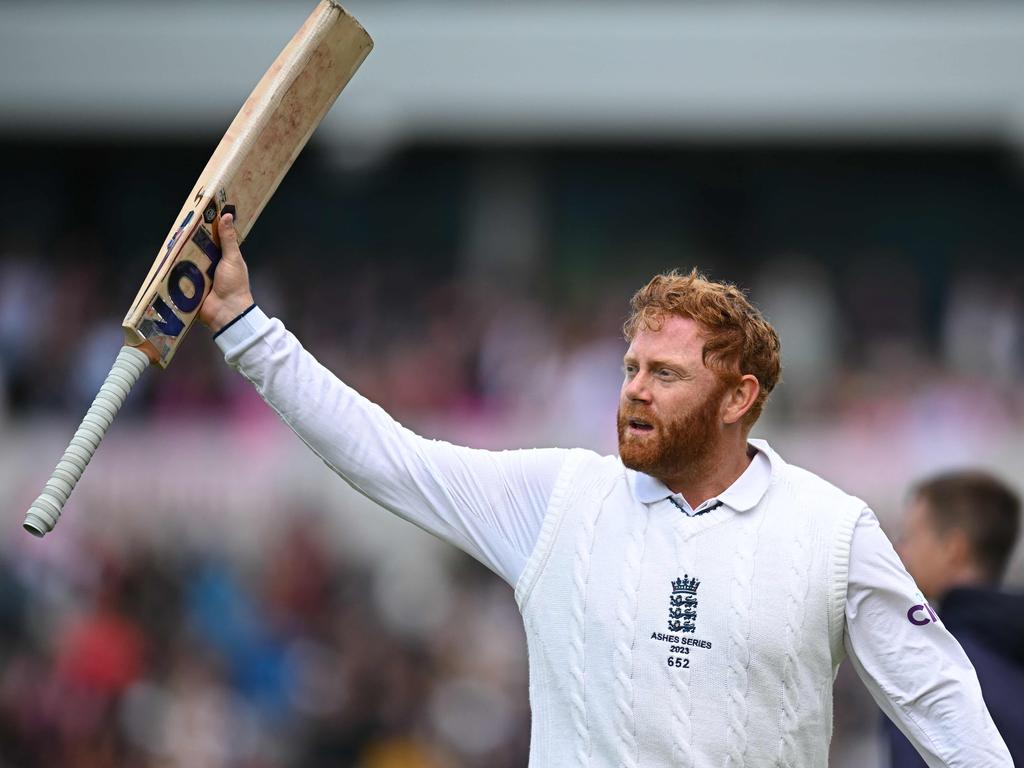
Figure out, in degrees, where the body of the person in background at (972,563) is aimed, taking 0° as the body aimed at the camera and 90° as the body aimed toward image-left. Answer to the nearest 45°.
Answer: approximately 90°

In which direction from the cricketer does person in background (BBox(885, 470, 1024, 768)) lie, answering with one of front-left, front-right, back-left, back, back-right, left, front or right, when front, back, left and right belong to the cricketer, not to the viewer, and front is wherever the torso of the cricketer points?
back-left

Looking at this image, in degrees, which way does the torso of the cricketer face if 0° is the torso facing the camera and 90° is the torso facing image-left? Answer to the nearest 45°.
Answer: approximately 0°
